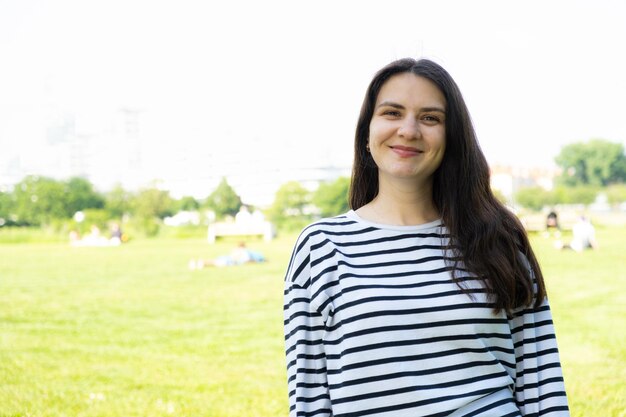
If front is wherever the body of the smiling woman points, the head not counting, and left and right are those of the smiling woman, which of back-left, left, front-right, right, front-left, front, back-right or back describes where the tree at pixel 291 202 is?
back

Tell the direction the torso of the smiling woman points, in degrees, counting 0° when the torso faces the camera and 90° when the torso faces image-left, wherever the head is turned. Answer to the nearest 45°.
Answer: approximately 0°

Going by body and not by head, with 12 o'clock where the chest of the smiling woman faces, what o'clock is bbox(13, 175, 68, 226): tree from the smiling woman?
The tree is roughly at 5 o'clock from the smiling woman.

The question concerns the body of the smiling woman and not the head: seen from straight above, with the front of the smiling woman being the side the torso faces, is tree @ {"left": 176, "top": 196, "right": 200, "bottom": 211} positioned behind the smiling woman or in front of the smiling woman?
behind

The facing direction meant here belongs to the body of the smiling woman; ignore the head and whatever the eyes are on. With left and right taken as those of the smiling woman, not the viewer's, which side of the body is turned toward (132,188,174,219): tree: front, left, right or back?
back

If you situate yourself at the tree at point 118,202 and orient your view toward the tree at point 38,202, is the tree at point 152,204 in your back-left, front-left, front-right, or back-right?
back-left

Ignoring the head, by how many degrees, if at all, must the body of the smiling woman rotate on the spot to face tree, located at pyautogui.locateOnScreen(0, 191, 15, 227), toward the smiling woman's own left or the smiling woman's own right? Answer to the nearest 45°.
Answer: approximately 135° to the smiling woman's own right

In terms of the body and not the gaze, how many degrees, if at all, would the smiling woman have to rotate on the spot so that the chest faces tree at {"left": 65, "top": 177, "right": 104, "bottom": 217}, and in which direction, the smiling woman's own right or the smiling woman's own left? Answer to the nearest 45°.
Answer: approximately 135° to the smiling woman's own right

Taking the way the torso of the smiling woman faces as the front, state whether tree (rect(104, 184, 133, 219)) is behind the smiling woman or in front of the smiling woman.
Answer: behind

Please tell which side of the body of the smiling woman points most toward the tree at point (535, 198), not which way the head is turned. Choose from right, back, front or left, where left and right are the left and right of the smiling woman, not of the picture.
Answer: back

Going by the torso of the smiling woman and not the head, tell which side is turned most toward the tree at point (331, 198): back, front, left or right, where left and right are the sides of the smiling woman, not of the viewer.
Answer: back
